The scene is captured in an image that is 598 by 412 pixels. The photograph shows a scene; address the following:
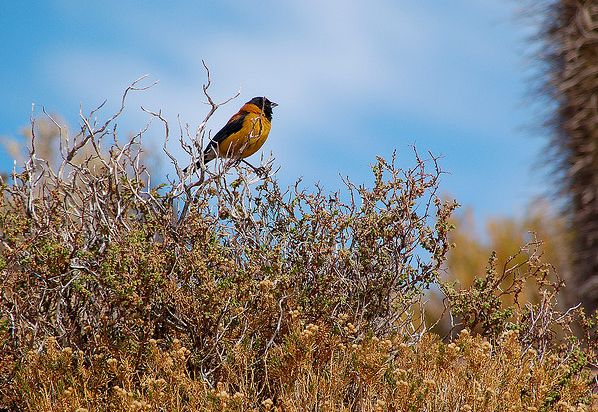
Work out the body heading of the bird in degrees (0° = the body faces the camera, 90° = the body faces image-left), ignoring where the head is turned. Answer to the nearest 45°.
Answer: approximately 270°
